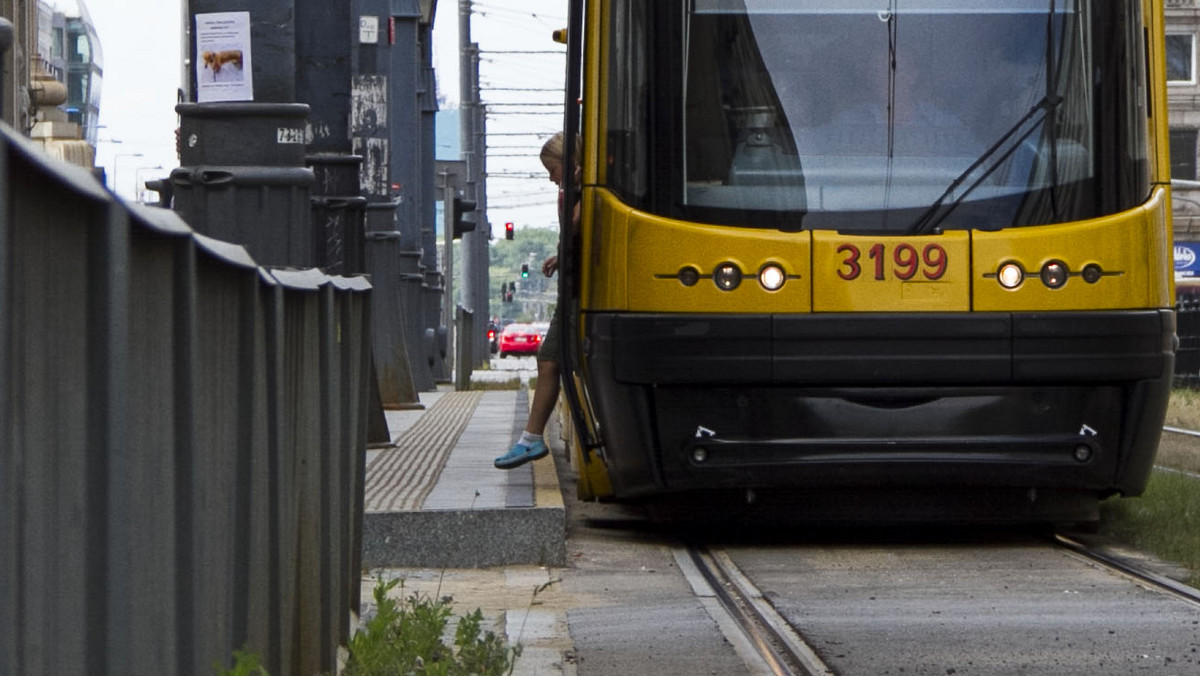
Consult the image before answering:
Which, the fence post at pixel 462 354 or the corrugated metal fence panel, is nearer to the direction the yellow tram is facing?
the corrugated metal fence panel

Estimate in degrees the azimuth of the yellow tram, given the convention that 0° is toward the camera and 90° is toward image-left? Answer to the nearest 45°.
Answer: approximately 0°

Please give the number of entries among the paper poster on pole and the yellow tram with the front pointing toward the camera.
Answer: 2

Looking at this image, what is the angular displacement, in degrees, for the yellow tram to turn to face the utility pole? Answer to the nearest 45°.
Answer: approximately 180°

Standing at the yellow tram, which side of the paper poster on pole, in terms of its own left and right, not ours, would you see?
left

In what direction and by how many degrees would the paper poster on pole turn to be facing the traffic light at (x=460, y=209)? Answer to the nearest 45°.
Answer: approximately 180°

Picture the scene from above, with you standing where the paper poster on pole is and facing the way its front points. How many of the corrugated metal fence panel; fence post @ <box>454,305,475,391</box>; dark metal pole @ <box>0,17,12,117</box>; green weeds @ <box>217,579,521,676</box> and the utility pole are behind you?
2

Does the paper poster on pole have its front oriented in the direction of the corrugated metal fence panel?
yes

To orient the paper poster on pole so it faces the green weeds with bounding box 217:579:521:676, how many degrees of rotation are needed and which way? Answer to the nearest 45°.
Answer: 0° — it already faces it

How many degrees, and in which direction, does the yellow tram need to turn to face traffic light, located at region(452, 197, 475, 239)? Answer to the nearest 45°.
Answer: approximately 180°
